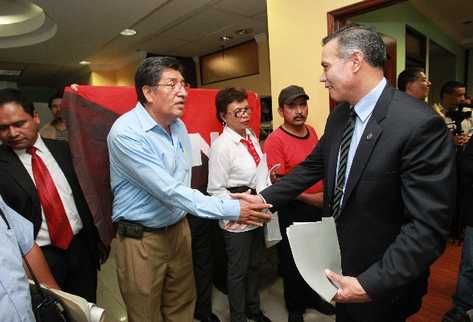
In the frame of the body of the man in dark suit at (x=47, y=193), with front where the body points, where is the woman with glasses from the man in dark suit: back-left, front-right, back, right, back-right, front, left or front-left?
left

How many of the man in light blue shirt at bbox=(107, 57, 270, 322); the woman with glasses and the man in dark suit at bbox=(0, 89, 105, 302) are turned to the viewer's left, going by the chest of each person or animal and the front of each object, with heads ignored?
0

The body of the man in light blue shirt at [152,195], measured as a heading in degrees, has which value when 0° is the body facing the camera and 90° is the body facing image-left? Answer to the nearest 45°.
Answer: approximately 315°

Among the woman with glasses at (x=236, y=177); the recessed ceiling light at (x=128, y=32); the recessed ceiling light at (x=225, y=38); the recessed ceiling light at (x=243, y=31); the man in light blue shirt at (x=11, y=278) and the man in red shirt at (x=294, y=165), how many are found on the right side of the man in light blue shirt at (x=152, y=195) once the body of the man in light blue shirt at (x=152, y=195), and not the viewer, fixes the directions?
1

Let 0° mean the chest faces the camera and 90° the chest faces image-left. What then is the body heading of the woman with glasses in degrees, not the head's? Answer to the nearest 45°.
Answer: approximately 315°

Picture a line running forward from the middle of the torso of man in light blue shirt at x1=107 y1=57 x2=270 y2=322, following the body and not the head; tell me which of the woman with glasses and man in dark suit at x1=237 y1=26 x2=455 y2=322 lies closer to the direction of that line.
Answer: the man in dark suit

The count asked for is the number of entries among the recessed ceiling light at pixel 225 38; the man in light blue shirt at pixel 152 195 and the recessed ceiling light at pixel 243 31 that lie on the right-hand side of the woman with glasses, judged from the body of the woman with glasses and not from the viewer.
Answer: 1

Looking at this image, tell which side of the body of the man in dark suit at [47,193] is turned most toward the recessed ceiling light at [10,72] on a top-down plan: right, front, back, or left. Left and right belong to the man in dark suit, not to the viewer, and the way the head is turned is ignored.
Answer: back

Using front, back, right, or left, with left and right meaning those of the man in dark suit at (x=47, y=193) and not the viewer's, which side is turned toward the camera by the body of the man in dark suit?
front

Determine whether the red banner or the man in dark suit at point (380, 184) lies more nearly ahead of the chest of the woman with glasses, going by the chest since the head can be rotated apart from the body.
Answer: the man in dark suit
